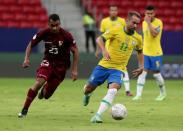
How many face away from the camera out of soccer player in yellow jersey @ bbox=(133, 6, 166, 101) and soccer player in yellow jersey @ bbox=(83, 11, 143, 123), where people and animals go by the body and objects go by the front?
0

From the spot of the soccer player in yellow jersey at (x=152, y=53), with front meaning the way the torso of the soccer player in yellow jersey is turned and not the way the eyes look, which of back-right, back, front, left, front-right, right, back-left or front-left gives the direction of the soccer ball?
front-left

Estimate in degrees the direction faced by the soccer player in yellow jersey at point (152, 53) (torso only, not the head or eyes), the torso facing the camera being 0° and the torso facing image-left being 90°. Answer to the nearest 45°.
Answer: approximately 45°

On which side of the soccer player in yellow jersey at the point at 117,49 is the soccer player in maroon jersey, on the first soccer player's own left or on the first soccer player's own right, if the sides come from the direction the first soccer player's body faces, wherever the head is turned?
on the first soccer player's own right

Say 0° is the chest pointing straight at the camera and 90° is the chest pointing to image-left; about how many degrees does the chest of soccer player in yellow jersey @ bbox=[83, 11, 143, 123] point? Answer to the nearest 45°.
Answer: approximately 0°

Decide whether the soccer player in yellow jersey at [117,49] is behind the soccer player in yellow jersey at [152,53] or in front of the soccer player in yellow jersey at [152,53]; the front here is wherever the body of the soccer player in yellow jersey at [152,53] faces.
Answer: in front

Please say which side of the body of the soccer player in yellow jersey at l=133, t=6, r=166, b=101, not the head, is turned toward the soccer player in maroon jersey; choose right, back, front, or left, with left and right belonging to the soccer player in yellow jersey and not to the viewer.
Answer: front
